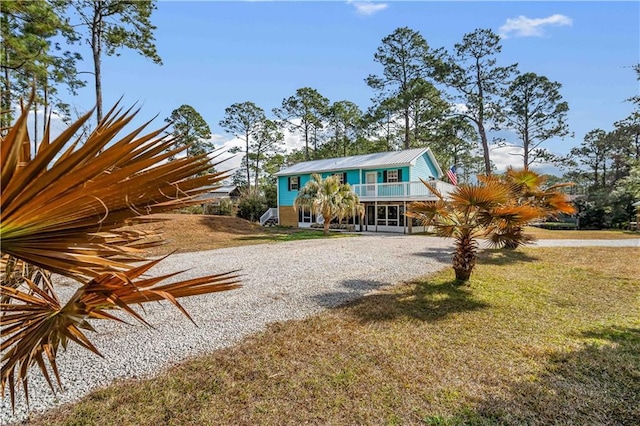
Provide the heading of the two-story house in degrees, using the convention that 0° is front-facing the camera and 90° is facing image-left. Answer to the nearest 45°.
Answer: approximately 45°

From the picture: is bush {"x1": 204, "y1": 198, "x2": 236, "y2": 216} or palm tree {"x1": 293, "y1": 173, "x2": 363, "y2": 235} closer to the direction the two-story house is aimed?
the palm tree

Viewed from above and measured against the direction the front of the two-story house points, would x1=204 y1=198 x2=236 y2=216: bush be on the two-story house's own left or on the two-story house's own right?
on the two-story house's own right

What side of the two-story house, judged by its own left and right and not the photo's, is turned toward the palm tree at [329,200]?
front

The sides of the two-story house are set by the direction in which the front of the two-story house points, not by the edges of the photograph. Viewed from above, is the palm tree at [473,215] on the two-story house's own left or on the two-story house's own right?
on the two-story house's own left

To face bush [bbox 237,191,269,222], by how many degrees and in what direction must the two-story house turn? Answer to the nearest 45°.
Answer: approximately 90° to its right
